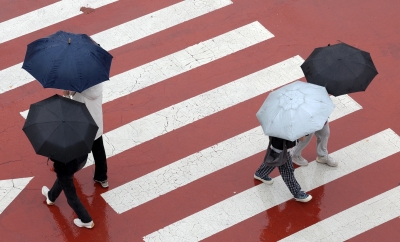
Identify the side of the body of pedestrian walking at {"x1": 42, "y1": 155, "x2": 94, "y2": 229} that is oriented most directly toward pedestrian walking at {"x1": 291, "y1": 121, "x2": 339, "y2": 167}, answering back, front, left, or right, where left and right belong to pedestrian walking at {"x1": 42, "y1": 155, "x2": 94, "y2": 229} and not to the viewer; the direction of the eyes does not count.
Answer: back

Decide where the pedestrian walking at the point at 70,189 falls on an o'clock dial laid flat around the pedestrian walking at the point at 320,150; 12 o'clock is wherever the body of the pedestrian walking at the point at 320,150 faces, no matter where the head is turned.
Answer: the pedestrian walking at the point at 70,189 is roughly at 5 o'clock from the pedestrian walking at the point at 320,150.

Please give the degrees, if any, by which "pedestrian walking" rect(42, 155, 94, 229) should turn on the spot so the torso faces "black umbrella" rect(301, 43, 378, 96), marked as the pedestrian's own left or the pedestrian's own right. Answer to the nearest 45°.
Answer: approximately 180°

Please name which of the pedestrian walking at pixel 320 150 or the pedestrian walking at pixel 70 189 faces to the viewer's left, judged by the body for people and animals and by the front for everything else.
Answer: the pedestrian walking at pixel 70 189

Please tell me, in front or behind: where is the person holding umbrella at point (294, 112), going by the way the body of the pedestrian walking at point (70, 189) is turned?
behind

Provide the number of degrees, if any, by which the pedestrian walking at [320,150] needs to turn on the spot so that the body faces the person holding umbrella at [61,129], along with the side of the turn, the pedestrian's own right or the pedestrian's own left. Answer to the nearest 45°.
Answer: approximately 135° to the pedestrian's own right

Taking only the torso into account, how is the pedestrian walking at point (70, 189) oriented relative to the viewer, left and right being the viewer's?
facing to the left of the viewer

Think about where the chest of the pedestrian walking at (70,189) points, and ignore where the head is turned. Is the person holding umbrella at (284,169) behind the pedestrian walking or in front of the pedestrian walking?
behind

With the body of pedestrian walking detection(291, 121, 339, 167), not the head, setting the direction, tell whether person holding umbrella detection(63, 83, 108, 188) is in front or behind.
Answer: behind
